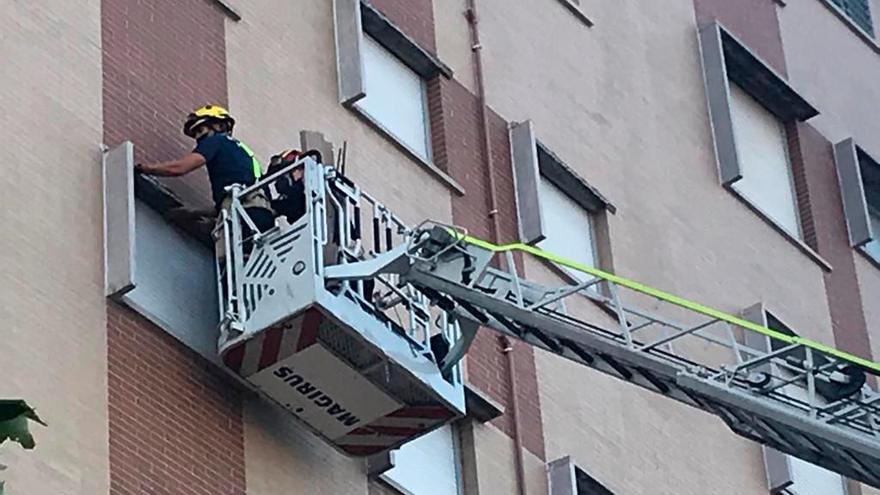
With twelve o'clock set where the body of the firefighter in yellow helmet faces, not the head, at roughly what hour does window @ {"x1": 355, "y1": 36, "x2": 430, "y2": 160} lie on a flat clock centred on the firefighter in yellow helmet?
The window is roughly at 4 o'clock from the firefighter in yellow helmet.

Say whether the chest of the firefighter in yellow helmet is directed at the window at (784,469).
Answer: no

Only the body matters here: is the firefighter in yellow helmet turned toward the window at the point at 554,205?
no

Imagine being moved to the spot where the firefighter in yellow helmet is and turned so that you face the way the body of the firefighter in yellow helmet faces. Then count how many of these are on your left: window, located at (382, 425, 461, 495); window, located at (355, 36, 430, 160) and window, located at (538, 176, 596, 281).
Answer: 0

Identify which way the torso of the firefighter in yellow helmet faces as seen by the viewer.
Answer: to the viewer's left

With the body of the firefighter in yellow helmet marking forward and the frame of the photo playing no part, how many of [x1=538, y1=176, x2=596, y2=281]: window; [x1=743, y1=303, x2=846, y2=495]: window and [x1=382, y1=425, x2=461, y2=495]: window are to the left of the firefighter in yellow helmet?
0

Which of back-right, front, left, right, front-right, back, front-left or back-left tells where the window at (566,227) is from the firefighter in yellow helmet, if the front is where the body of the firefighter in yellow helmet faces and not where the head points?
back-right

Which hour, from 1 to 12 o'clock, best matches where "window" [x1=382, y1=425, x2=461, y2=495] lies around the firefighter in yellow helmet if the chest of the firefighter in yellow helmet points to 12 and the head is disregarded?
The window is roughly at 4 o'clock from the firefighter in yellow helmet.
